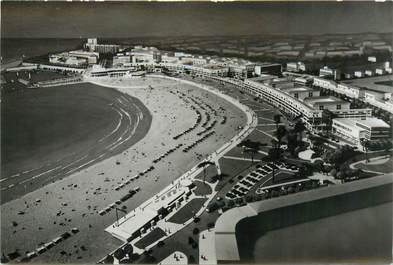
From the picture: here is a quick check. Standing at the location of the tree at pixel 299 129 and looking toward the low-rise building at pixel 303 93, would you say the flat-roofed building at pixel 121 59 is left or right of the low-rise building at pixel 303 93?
left

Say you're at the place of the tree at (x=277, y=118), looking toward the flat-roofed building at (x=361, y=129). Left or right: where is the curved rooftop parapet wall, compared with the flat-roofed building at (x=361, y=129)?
right

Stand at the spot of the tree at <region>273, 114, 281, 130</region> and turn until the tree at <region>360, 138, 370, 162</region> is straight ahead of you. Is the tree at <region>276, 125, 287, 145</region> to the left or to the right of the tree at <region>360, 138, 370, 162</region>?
right

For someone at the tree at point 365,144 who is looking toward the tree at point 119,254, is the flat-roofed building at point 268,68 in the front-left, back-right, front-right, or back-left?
back-right
